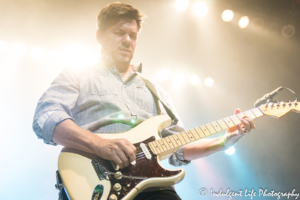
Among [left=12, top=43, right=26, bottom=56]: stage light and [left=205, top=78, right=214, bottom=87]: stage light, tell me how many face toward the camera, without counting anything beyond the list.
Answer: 2

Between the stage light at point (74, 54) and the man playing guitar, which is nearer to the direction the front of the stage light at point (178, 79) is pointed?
the man playing guitar

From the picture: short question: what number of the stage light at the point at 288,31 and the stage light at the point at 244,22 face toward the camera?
2
